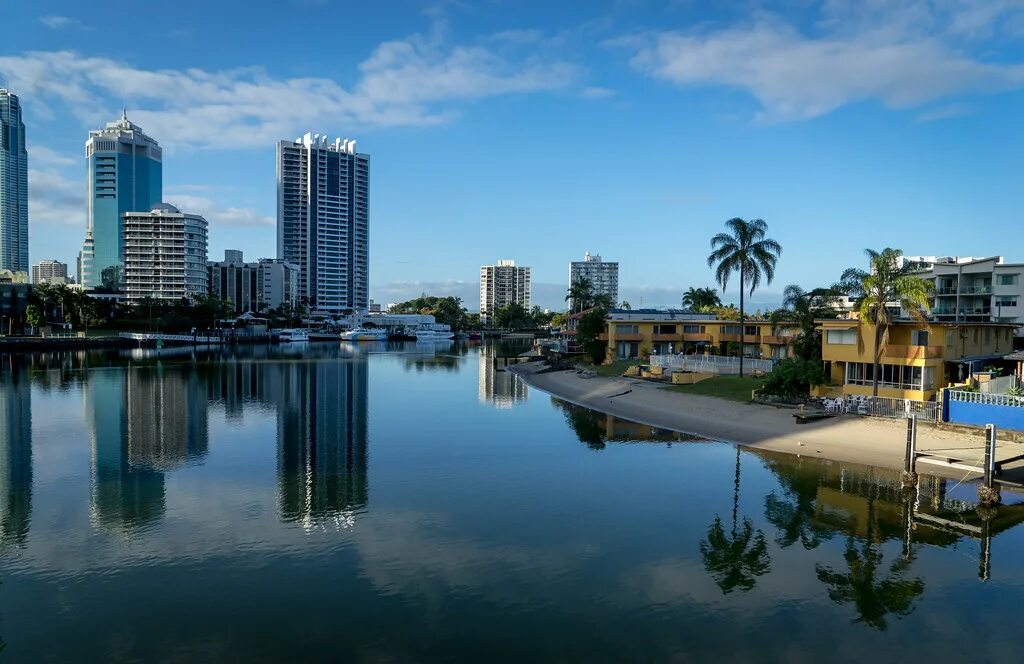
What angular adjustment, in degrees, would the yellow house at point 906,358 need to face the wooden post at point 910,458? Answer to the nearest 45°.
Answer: approximately 45° to its left

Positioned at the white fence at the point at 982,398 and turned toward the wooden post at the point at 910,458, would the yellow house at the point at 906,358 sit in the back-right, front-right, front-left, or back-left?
back-right

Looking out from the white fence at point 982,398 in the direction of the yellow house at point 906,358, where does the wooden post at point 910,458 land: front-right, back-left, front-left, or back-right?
back-left

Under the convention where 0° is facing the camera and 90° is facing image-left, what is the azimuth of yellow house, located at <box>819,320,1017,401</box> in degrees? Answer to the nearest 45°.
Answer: approximately 45°

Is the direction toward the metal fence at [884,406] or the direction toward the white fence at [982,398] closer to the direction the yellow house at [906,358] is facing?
the metal fence

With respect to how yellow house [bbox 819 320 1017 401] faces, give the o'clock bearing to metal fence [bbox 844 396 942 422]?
The metal fence is roughly at 11 o'clock from the yellow house.

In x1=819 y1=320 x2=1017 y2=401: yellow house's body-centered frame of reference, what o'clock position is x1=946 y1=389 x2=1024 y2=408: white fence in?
The white fence is roughly at 10 o'clock from the yellow house.
